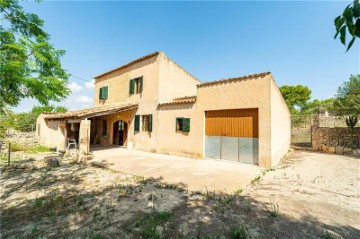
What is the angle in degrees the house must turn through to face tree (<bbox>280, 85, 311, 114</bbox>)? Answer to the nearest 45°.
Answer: approximately 180°

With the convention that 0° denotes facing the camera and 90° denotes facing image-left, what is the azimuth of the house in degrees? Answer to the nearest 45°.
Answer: approximately 45°

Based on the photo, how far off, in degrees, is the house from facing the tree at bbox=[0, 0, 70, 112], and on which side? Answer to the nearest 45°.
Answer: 0° — it already faces it

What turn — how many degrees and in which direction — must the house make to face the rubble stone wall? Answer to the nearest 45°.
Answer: approximately 135° to its left

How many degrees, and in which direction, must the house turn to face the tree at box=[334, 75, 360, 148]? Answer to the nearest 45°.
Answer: approximately 135° to its left
